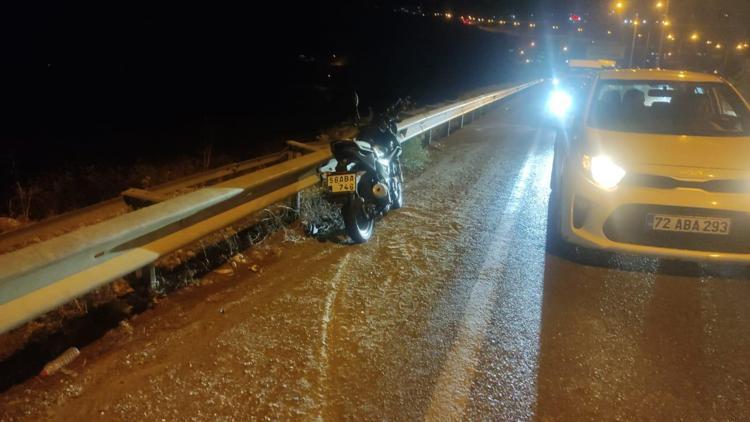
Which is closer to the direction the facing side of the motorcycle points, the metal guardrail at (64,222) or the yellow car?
the yellow car

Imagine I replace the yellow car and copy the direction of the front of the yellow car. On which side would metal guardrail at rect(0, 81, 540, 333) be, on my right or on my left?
on my right

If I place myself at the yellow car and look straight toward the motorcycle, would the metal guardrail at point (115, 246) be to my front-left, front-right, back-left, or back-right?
front-left

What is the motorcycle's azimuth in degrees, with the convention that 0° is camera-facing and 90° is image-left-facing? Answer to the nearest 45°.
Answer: approximately 225°

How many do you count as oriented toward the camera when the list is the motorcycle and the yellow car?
1

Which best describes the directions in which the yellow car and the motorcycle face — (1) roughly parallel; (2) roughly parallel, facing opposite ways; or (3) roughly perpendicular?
roughly parallel, facing opposite ways

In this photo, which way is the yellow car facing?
toward the camera

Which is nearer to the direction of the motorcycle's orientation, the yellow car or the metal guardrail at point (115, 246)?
the yellow car

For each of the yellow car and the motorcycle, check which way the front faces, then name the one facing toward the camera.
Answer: the yellow car

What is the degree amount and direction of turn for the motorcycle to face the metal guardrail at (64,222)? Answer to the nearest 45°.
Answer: approximately 135° to its left

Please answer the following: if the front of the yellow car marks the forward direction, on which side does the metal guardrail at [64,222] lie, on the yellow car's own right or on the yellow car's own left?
on the yellow car's own right

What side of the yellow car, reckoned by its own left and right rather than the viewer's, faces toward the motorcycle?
right
